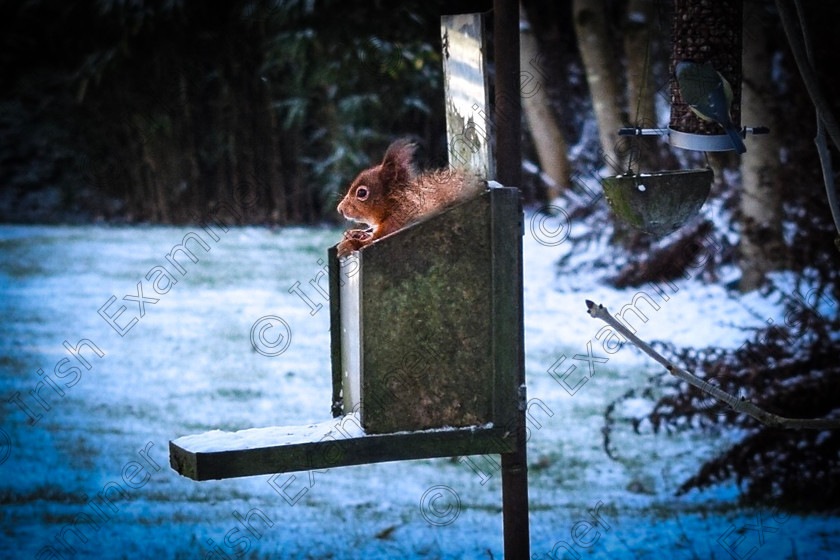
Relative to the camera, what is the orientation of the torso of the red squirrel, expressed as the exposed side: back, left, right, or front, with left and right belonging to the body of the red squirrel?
left

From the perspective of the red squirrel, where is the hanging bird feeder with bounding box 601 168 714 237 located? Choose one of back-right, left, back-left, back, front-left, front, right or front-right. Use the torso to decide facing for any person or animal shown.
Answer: back

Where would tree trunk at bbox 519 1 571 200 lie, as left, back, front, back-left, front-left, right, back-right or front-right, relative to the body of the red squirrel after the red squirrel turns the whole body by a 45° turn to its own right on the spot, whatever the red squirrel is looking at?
front-right

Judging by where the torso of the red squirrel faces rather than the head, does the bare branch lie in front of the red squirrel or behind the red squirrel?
behind

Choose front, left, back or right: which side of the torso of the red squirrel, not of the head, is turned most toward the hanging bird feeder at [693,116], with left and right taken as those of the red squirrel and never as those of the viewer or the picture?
back
